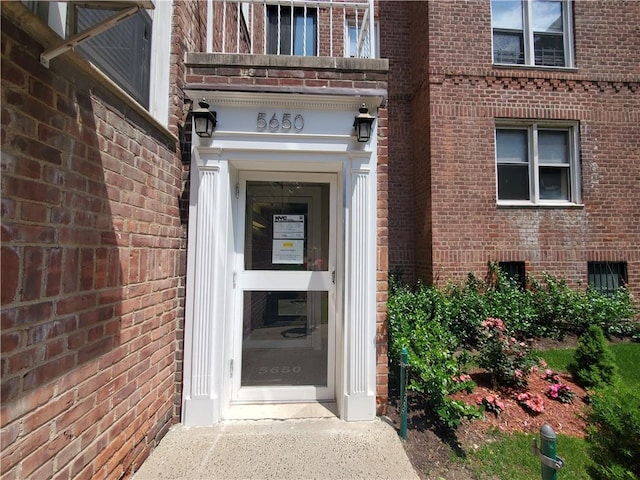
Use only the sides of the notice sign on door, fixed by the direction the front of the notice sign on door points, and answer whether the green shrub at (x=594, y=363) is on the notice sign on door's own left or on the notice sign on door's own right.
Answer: on the notice sign on door's own left

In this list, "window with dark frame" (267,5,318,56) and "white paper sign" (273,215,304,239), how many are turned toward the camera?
2

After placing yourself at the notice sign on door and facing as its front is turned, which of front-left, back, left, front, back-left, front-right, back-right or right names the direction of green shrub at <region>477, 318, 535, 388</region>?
left

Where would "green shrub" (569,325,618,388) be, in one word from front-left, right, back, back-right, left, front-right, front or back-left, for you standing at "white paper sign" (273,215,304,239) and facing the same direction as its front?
left

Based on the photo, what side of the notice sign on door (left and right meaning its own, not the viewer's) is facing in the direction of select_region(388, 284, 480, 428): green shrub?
left

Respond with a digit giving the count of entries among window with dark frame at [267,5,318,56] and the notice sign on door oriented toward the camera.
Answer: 2

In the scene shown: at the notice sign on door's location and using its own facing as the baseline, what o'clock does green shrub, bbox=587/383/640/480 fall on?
The green shrub is roughly at 10 o'clock from the notice sign on door.
